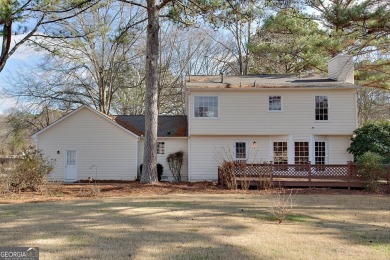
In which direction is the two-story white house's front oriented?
away from the camera

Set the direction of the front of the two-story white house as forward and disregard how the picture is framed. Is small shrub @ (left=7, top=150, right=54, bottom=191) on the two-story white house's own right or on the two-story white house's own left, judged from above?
on the two-story white house's own left

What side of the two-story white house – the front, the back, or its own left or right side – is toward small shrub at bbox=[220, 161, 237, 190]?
back

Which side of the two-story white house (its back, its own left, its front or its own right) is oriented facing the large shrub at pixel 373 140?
right

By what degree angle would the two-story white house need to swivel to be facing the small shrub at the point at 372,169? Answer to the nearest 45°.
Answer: approximately 135° to its right
